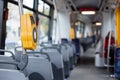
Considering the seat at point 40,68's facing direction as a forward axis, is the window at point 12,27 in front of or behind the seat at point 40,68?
in front

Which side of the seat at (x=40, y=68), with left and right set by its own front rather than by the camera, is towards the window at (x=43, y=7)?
front

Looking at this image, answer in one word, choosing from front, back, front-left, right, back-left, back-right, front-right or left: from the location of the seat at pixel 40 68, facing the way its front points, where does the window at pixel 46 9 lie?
front

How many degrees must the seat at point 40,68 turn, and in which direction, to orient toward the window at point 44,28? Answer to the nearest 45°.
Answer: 0° — it already faces it

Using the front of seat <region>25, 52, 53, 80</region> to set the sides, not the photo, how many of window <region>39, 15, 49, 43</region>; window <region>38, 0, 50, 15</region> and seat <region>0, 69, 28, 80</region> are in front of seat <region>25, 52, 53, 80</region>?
2

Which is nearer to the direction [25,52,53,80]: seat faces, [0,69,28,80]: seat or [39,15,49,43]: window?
the window

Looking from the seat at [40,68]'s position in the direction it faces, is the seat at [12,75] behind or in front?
behind

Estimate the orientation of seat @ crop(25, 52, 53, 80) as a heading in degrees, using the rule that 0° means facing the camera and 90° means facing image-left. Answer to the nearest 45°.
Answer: approximately 180°
